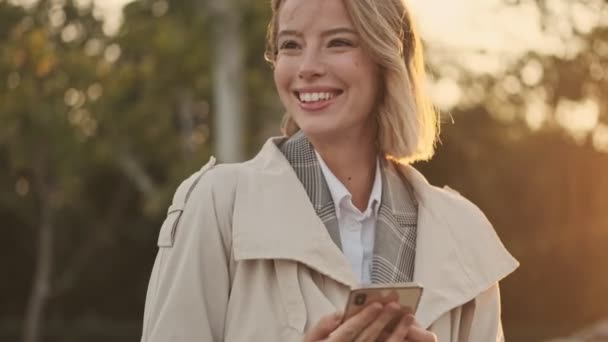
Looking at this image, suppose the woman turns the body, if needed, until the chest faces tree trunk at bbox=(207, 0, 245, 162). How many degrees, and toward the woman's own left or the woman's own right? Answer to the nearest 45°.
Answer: approximately 180°

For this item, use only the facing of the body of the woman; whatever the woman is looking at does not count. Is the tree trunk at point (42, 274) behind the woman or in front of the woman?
behind

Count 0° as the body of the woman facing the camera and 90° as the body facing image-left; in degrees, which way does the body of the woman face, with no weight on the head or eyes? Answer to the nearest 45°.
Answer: approximately 0°
